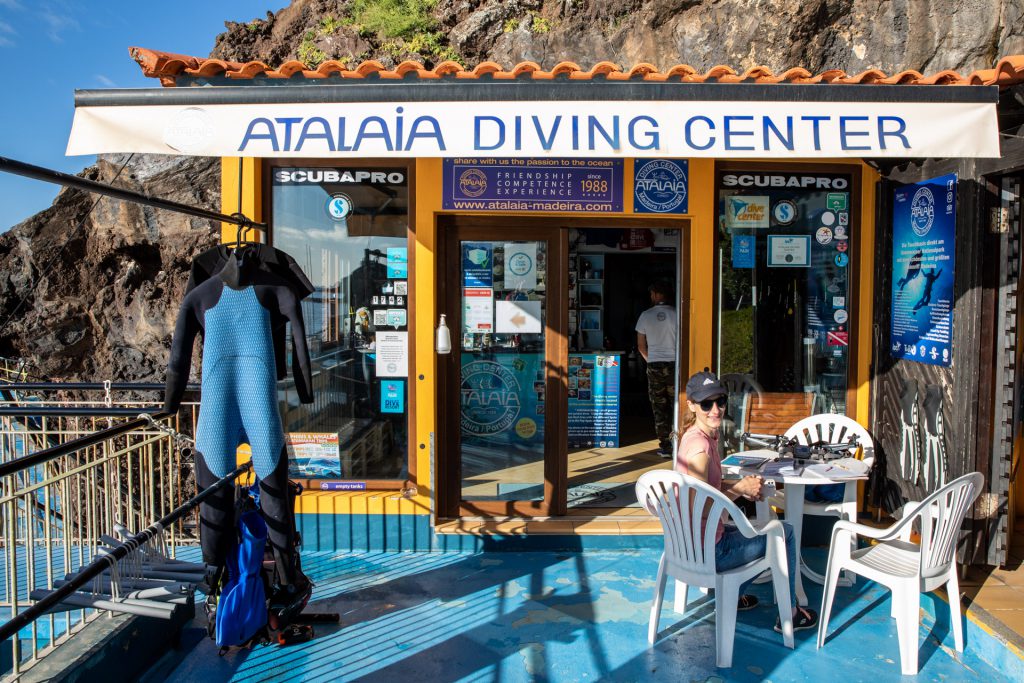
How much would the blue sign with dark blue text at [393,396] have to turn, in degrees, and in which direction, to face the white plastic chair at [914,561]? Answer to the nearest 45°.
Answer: approximately 45° to its left

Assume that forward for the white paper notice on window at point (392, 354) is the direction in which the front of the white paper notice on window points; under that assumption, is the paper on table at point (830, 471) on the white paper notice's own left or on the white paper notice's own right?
on the white paper notice's own left

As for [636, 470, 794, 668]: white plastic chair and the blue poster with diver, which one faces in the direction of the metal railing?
the blue poster with diver

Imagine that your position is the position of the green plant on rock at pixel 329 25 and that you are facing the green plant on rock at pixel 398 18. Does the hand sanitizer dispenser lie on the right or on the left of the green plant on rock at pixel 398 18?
right

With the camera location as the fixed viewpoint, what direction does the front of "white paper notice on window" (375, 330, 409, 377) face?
facing the viewer

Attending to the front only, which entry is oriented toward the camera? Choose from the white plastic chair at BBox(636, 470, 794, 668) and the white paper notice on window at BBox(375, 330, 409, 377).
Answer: the white paper notice on window

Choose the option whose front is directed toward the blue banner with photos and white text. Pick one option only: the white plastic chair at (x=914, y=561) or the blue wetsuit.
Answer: the white plastic chair

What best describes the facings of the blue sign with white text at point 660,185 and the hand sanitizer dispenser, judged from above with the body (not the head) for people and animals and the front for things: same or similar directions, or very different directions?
same or similar directions

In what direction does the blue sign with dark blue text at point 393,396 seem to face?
toward the camera

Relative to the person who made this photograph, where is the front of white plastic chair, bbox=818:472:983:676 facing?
facing away from the viewer and to the left of the viewer

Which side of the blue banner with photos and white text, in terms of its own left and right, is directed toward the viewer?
front

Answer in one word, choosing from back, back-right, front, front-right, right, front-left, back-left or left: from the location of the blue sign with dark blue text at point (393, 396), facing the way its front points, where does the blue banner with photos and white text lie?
back-left

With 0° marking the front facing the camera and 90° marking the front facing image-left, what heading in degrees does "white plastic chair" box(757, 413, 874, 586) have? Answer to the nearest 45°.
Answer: approximately 45°

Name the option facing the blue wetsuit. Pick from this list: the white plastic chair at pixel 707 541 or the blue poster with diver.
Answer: the blue poster with diver

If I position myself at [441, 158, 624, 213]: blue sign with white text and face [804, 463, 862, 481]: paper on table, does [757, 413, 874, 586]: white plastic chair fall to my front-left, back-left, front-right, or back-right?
front-left
